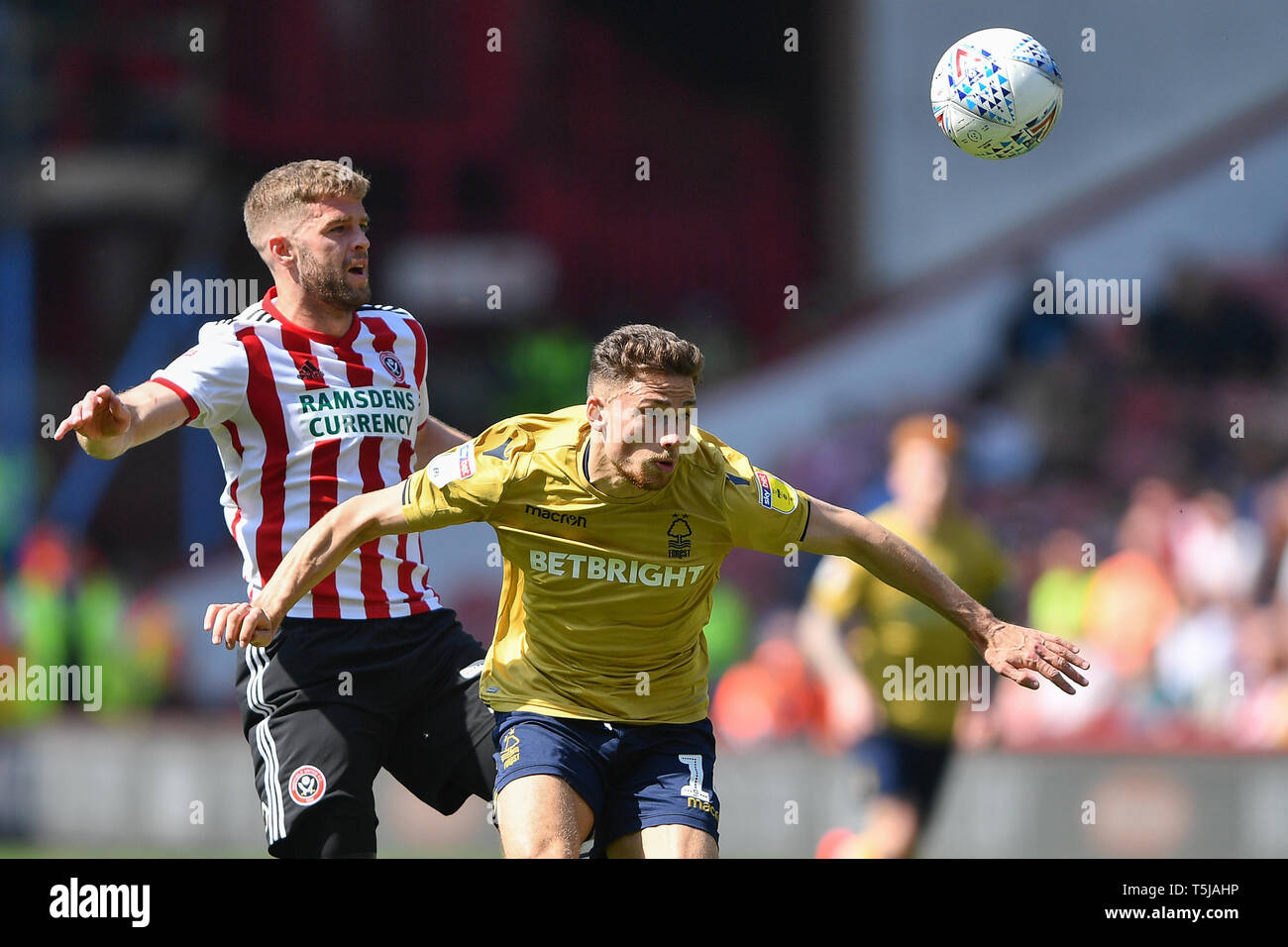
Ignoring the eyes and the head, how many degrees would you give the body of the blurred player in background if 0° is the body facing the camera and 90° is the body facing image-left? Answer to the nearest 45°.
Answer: approximately 315°

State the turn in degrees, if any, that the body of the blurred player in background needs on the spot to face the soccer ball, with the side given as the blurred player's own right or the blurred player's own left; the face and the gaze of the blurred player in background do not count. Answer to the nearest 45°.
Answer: approximately 45° to the blurred player's own right
